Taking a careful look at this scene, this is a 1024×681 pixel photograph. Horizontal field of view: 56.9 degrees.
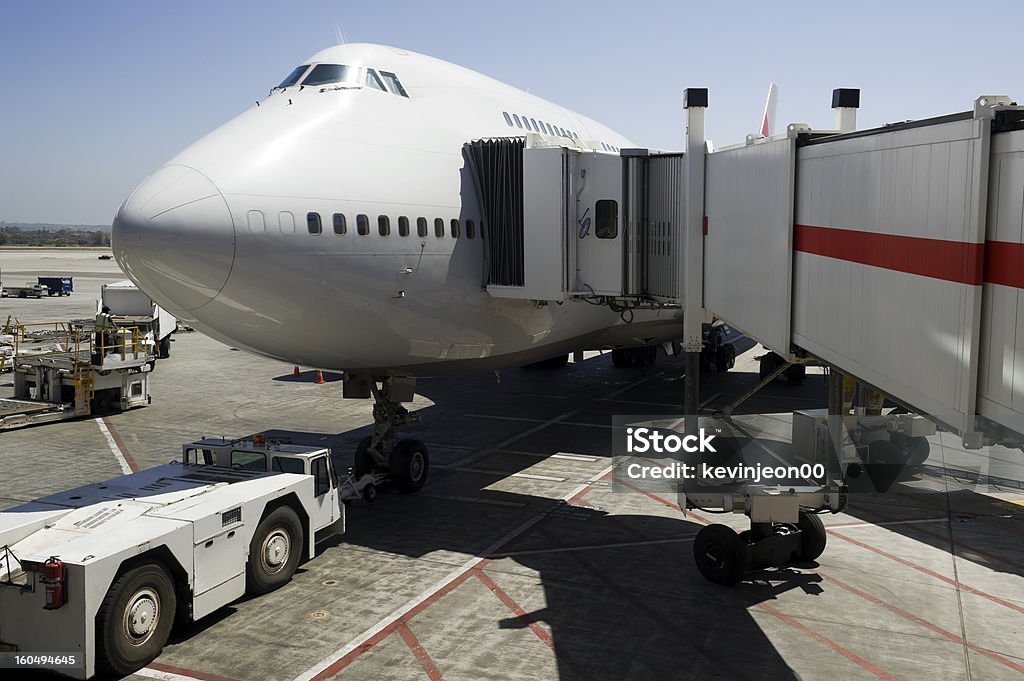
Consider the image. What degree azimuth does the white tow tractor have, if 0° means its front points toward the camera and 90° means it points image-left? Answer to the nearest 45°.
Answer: approximately 225°

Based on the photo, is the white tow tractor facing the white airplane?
yes

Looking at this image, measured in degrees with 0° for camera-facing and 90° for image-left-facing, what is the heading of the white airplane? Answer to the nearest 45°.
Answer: approximately 45°

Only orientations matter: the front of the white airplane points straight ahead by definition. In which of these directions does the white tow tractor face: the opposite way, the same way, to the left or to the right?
the opposite way

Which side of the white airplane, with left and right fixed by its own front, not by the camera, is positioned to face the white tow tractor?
front

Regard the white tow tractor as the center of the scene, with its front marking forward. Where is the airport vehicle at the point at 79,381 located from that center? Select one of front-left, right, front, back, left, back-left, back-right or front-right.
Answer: front-left

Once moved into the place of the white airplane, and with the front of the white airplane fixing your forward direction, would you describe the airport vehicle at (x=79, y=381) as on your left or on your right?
on your right

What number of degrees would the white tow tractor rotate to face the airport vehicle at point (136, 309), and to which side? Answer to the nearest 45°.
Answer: approximately 45° to its left
